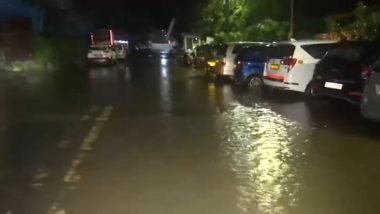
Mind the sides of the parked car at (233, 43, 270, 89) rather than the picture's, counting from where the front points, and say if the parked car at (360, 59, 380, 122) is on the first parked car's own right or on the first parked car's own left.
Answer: on the first parked car's own right

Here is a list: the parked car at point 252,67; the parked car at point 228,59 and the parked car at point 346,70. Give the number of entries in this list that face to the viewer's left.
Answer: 0

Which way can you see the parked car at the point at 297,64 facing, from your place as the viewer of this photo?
facing away from the viewer and to the right of the viewer

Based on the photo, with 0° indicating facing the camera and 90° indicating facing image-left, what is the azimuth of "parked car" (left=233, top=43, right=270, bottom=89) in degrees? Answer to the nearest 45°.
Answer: approximately 225°

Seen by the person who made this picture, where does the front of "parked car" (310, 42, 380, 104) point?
facing away from the viewer and to the right of the viewer

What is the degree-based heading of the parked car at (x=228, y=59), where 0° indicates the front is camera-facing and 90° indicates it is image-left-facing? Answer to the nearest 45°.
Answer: approximately 225°

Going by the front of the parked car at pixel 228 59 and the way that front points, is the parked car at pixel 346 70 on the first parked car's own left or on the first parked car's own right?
on the first parked car's own right

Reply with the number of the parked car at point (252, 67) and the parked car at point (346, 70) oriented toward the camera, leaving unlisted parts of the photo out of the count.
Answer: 0

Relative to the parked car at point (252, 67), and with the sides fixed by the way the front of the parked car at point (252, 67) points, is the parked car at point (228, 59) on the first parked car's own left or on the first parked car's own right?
on the first parked car's own left
